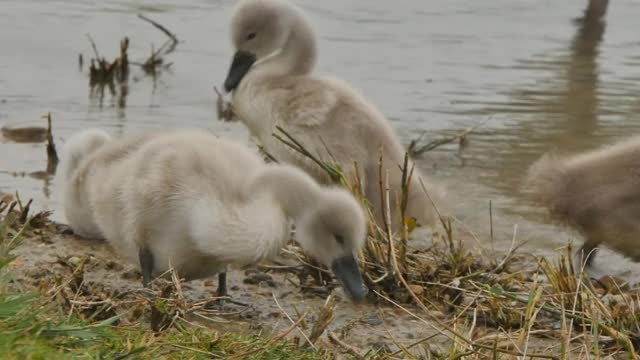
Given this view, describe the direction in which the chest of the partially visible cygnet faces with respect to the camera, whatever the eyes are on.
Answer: to the viewer's right

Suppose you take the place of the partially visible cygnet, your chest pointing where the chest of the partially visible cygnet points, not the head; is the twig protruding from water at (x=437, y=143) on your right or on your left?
on your left

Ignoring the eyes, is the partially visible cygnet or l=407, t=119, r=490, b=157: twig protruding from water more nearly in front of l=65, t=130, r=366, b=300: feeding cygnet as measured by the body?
the partially visible cygnet

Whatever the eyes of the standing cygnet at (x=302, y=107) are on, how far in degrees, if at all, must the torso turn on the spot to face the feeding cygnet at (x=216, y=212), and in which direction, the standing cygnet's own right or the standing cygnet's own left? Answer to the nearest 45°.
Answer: approximately 90° to the standing cygnet's own left

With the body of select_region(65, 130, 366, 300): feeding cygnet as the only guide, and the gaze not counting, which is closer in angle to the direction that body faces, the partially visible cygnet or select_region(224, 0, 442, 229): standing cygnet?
the partially visible cygnet

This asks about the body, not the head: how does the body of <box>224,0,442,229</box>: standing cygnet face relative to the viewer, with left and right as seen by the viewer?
facing to the left of the viewer

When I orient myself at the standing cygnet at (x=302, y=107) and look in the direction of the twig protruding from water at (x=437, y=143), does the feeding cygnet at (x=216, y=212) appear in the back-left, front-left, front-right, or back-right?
back-right

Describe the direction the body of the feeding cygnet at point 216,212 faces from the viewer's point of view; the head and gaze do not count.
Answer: to the viewer's right

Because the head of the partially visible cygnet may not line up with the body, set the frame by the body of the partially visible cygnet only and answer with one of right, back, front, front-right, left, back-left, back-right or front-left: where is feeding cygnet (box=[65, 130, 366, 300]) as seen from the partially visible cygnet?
back-right

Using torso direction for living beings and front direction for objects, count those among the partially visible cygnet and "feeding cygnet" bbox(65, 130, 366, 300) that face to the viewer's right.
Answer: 2

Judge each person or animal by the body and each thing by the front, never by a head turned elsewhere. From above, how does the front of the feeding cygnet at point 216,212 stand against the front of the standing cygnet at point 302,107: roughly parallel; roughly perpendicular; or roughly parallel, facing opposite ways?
roughly parallel, facing opposite ways
